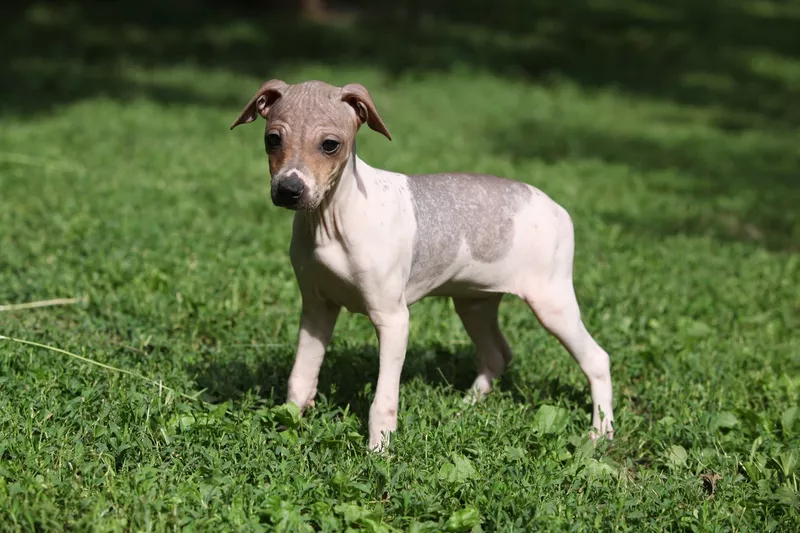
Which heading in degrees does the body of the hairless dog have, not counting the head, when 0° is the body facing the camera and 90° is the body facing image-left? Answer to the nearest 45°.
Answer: approximately 45°
